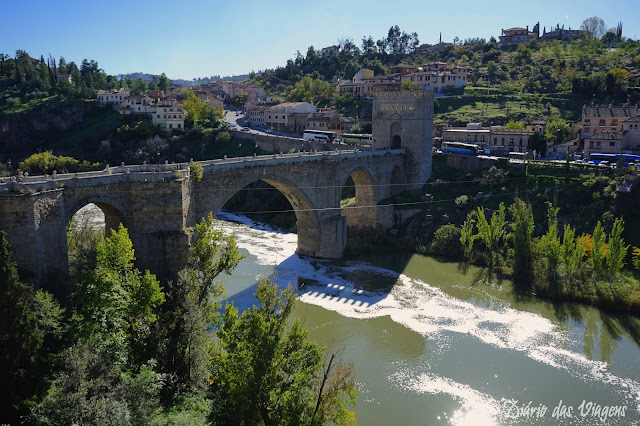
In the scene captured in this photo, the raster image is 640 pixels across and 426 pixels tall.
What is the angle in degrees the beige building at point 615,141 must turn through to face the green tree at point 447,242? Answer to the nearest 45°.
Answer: approximately 45° to its right

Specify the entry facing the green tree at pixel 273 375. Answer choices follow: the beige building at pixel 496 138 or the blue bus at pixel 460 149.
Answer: the beige building

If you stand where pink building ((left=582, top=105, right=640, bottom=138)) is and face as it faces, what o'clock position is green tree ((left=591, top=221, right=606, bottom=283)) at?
The green tree is roughly at 12 o'clock from the pink building.

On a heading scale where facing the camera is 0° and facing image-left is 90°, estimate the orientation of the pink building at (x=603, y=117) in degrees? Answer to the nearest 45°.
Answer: approximately 0°

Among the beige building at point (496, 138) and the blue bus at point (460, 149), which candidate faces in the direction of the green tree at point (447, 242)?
the beige building

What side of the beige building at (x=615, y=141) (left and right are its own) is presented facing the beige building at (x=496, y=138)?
right

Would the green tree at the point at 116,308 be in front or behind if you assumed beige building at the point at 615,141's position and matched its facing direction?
in front

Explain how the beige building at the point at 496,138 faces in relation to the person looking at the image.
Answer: facing the viewer

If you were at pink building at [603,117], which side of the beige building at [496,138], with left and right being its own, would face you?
left

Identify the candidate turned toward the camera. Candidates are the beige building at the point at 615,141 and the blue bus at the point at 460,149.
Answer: the beige building

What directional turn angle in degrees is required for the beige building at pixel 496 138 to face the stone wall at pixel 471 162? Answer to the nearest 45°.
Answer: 0° — it already faces it

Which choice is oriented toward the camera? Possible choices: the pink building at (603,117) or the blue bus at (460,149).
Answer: the pink building

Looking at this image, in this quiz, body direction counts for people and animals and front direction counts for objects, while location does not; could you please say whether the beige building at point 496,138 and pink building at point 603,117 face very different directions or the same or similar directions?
same or similar directions

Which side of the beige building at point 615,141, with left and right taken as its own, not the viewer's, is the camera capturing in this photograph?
front
